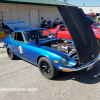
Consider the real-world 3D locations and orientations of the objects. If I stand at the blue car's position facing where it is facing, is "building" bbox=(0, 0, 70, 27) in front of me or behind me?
behind

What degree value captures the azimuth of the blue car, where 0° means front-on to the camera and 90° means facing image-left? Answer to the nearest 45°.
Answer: approximately 315°
